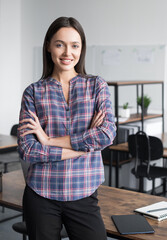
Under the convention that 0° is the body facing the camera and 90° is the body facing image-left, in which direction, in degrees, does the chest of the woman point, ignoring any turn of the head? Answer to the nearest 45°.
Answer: approximately 0°

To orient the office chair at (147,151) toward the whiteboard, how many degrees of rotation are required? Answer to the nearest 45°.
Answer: approximately 45° to its left

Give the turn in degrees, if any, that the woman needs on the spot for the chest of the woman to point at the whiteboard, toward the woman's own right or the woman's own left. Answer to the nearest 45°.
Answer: approximately 180°

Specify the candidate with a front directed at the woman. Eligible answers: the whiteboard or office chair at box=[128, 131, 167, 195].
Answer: the whiteboard

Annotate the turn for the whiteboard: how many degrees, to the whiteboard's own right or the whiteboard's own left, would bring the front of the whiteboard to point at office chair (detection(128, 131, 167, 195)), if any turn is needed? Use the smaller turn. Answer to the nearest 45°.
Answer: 0° — it already faces it

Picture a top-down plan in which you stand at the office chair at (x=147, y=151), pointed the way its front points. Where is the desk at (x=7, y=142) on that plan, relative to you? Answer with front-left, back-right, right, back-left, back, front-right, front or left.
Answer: back-left

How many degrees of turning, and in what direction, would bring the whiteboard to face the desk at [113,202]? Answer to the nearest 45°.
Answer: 0° — it already faces it

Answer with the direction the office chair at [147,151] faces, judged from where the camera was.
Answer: facing away from the viewer and to the right of the viewer

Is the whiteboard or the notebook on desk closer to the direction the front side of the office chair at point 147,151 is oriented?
the whiteboard

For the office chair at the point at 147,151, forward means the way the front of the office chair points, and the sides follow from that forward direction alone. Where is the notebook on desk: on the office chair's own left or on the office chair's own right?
on the office chair's own right
